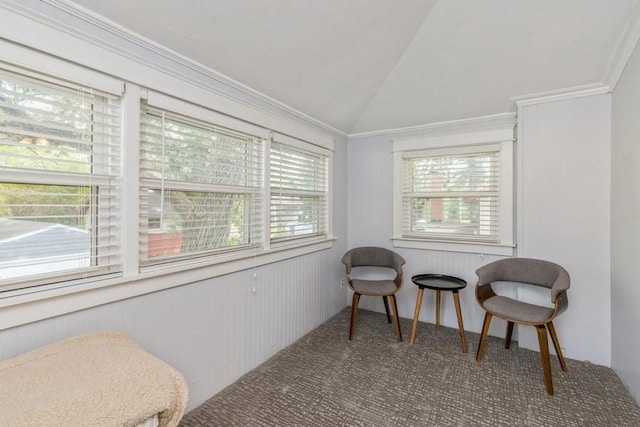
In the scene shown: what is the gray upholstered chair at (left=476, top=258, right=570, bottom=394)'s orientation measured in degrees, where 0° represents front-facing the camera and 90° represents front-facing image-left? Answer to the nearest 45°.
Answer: approximately 45°

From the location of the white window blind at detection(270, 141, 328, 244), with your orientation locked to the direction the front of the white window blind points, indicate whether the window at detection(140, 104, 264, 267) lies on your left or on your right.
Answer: on your right

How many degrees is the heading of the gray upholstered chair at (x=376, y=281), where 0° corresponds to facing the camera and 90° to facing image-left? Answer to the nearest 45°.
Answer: approximately 0°

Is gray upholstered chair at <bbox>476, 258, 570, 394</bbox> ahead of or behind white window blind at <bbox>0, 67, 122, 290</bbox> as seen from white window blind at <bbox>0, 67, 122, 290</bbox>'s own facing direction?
ahead

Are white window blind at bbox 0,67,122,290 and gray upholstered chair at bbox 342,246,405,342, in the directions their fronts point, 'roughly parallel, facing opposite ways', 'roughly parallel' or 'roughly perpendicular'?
roughly perpendicular

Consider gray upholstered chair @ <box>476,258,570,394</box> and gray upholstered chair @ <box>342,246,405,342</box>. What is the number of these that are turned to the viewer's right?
0

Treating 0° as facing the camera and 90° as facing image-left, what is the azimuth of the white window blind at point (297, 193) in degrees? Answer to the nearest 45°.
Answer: approximately 315°

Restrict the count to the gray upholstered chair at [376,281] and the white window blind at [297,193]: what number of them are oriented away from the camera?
0

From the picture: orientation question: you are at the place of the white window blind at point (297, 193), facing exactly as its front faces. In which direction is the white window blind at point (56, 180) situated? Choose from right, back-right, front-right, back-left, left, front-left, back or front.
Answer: right
